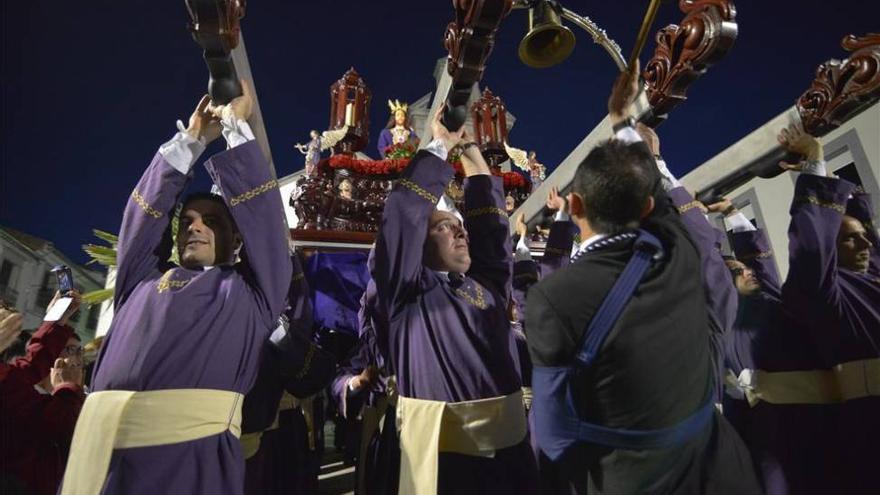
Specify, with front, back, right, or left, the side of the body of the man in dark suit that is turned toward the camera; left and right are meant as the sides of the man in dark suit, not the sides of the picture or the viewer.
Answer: back

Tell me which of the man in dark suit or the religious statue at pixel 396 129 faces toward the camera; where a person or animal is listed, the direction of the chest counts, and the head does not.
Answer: the religious statue

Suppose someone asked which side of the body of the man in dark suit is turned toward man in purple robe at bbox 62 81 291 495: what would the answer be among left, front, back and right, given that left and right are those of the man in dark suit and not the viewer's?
left

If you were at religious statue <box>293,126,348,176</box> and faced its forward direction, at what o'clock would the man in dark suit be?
The man in dark suit is roughly at 10 o'clock from the religious statue.

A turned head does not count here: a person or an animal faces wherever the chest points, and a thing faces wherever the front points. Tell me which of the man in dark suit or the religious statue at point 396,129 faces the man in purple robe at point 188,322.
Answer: the religious statue

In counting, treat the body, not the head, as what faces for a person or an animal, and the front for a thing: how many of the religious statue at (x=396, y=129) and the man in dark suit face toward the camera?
1

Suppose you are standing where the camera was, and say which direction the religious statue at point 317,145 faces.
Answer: facing the viewer and to the left of the viewer

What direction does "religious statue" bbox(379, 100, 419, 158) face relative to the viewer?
toward the camera

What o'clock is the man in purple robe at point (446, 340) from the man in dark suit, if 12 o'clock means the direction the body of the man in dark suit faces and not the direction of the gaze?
The man in purple robe is roughly at 10 o'clock from the man in dark suit.

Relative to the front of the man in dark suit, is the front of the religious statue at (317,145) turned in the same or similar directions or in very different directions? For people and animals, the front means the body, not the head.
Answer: very different directions

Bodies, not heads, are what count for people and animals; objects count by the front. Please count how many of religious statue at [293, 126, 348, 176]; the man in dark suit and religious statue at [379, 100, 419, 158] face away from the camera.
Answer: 1

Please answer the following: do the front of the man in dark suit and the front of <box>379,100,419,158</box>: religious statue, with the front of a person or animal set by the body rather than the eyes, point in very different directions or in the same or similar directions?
very different directions

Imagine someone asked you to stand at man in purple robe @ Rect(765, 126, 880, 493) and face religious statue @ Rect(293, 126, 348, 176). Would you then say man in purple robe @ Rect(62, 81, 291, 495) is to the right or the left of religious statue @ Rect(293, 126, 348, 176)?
left
